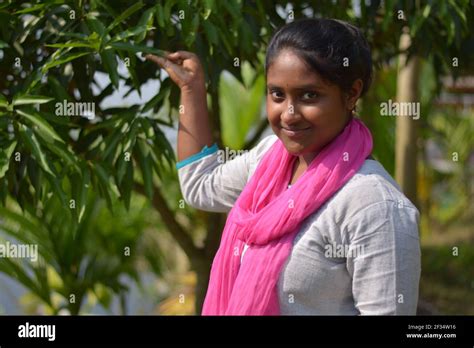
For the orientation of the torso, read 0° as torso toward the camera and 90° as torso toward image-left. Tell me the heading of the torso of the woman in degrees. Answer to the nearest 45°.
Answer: approximately 45°

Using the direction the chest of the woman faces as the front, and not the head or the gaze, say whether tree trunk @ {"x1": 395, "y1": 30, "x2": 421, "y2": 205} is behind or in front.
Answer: behind
